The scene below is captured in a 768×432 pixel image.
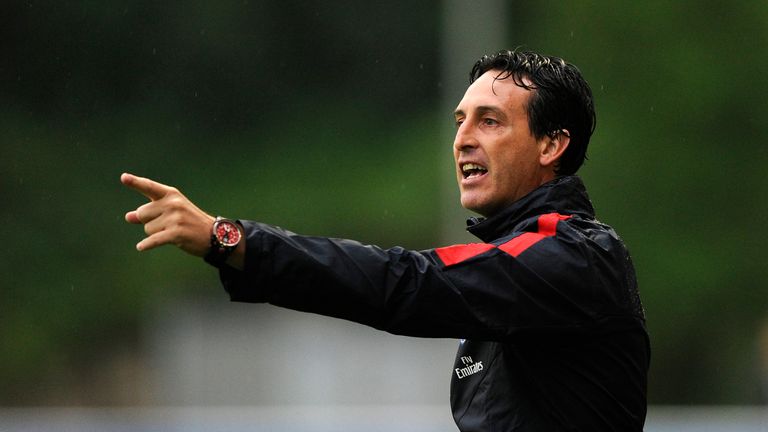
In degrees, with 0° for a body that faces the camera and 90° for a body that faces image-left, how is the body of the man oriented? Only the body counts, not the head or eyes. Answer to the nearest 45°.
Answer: approximately 90°
